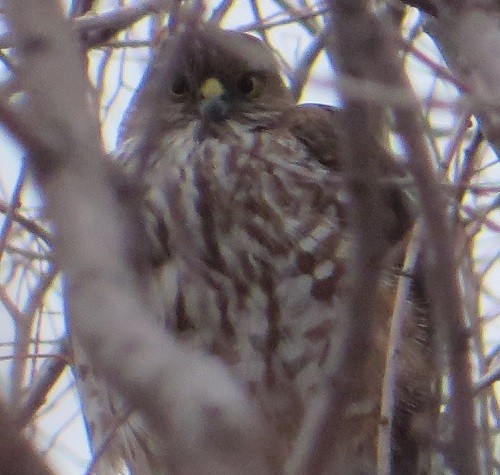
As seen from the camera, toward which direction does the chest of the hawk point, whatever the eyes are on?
toward the camera
